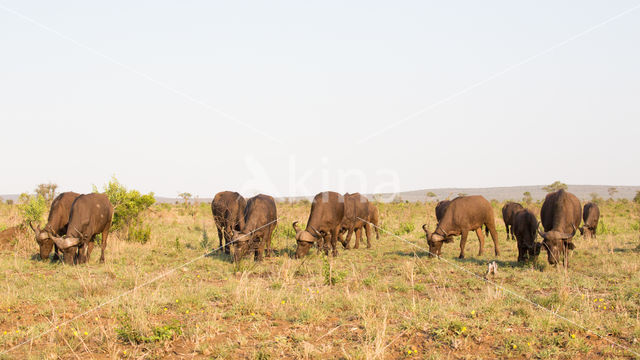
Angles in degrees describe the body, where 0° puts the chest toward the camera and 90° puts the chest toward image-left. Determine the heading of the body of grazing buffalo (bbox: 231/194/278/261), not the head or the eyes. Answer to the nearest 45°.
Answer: approximately 45°

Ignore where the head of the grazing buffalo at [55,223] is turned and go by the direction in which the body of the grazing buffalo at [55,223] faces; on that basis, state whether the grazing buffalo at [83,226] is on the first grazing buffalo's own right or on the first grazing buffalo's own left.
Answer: on the first grazing buffalo's own left

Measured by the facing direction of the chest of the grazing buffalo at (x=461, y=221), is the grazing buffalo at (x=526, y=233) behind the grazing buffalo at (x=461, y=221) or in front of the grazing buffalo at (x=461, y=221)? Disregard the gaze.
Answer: behind

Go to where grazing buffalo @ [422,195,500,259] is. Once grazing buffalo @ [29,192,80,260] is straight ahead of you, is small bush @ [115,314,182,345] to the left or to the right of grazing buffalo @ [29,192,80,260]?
left

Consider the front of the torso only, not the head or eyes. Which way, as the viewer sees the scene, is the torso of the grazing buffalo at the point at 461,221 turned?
to the viewer's left

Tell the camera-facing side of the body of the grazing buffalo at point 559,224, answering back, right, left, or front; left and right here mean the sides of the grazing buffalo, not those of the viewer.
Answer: front

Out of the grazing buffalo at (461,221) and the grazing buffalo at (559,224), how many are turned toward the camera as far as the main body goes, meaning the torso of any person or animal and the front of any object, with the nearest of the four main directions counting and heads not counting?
1

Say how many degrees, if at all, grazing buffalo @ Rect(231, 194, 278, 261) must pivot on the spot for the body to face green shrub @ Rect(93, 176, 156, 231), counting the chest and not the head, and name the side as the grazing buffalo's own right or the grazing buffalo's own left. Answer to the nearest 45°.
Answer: approximately 90° to the grazing buffalo's own right

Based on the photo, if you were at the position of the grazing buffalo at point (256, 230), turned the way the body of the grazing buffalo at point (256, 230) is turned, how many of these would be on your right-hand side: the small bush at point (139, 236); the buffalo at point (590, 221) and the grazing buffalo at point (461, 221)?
1

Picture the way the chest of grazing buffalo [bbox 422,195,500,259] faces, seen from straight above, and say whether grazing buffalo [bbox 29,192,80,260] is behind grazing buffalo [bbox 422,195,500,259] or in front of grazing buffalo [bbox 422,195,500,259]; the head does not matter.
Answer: in front

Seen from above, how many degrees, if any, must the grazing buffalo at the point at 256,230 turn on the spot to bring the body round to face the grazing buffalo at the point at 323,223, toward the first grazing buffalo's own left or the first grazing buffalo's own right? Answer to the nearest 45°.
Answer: approximately 135° to the first grazing buffalo's own left

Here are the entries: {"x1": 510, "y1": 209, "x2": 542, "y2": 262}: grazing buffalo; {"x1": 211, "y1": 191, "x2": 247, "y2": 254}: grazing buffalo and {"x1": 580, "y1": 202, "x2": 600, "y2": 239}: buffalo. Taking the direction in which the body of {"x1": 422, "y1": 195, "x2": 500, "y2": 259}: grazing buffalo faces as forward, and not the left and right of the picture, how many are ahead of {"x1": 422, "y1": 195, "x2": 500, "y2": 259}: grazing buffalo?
1

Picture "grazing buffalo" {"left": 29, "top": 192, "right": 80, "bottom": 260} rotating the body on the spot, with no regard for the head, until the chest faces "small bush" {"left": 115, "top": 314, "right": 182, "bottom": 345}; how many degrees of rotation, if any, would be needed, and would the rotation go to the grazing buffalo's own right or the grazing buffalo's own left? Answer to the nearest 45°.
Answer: approximately 45° to the grazing buffalo's own left

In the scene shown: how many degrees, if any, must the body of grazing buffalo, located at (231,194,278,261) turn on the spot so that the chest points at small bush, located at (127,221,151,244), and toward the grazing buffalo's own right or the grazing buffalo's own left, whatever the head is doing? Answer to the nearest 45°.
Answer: approximately 90° to the grazing buffalo's own right
